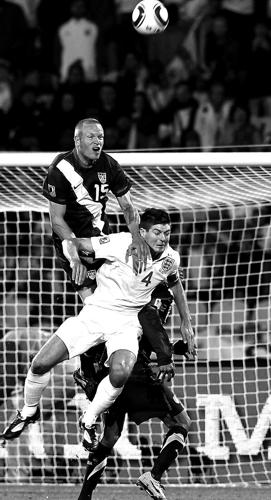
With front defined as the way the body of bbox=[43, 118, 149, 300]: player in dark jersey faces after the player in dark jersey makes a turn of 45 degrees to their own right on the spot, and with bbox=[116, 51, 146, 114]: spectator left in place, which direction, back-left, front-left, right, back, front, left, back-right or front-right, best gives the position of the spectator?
back

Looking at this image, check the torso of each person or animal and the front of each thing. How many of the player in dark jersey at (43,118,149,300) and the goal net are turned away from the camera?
0

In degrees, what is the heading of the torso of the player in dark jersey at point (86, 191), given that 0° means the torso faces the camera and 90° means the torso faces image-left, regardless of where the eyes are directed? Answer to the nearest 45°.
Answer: approximately 315°

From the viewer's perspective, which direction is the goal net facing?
toward the camera

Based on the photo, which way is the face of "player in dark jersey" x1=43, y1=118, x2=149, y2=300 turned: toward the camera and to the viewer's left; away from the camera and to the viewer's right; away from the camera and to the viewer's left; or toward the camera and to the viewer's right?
toward the camera and to the viewer's right

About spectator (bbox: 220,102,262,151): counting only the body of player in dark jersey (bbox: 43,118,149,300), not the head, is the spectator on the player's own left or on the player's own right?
on the player's own left
